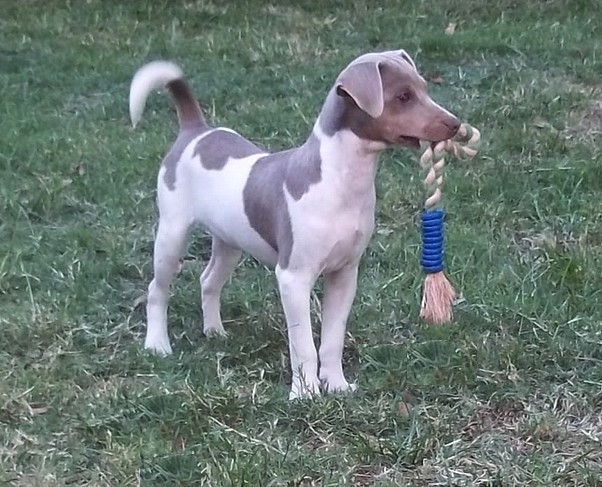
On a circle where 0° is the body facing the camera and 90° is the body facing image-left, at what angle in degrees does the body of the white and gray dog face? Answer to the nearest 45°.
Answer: approximately 315°
